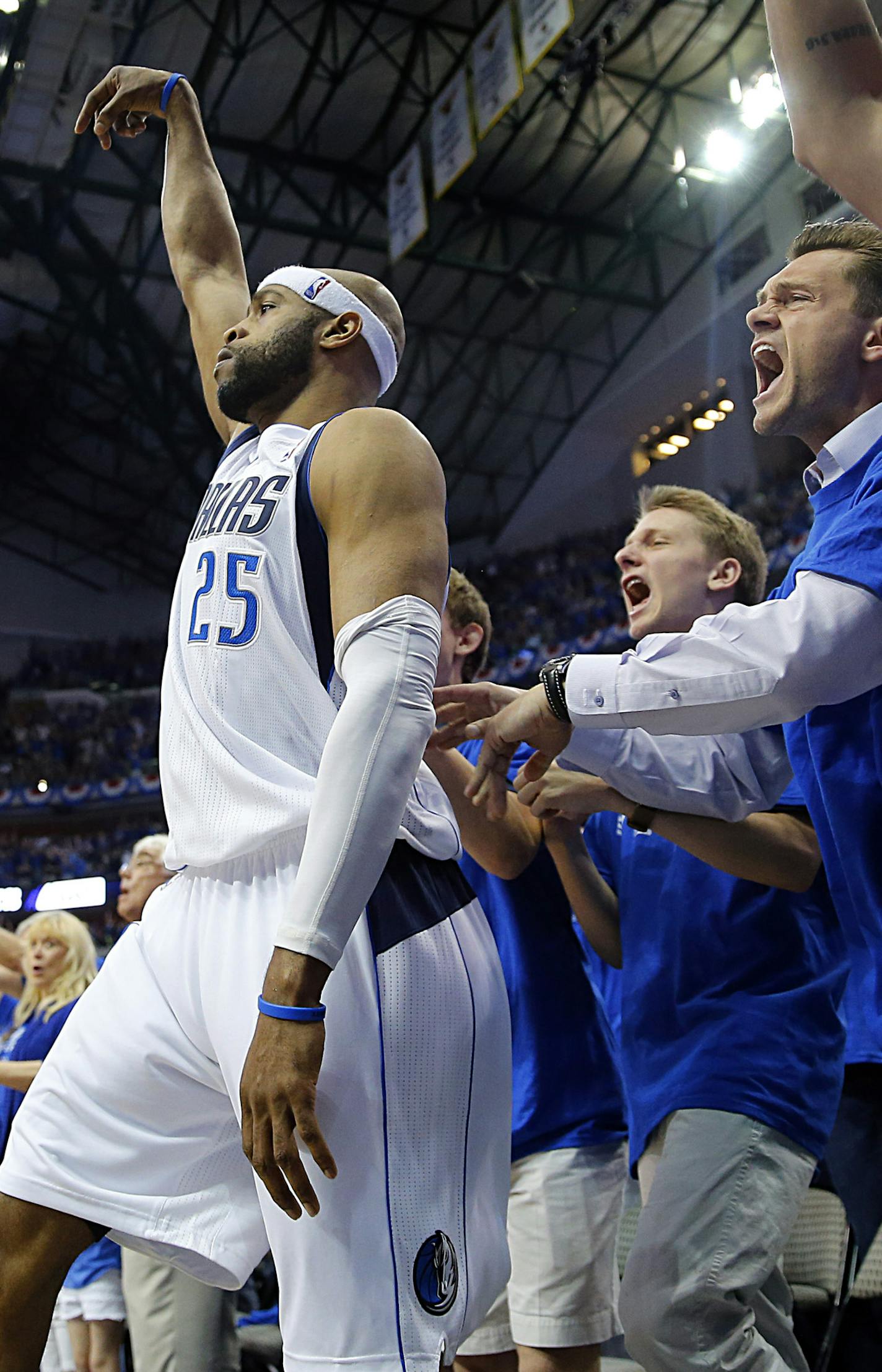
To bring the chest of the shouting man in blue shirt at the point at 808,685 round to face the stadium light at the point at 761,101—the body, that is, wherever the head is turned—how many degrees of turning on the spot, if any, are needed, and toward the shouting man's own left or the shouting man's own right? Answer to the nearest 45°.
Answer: approximately 90° to the shouting man's own right

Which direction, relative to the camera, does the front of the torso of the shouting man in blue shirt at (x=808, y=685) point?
to the viewer's left

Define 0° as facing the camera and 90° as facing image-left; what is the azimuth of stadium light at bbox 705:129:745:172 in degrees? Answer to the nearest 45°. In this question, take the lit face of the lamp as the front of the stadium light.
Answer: approximately 0°

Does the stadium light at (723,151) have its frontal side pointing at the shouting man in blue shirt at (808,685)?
yes

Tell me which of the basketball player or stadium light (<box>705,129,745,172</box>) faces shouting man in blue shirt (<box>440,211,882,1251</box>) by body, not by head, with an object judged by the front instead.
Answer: the stadium light

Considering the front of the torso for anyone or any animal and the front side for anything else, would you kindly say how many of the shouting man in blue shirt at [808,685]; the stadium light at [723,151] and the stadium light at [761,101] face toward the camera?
2

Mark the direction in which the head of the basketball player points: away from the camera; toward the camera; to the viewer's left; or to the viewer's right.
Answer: to the viewer's left
